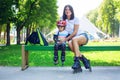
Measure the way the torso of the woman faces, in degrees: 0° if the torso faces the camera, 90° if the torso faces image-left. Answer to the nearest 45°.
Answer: approximately 45°

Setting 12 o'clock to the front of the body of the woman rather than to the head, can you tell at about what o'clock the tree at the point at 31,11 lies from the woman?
The tree is roughly at 4 o'clock from the woman.
